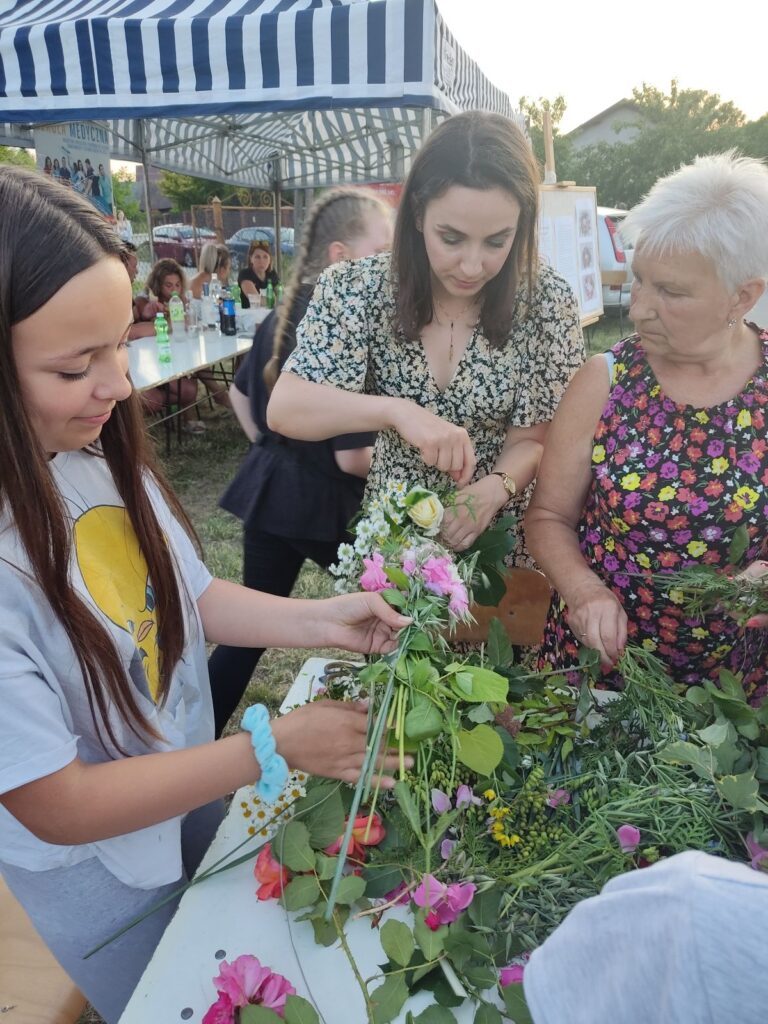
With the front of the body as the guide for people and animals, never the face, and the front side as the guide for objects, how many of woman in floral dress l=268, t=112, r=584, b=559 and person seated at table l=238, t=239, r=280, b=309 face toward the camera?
2

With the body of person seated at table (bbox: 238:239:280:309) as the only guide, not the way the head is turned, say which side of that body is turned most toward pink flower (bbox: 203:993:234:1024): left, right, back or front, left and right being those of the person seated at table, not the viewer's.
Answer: front

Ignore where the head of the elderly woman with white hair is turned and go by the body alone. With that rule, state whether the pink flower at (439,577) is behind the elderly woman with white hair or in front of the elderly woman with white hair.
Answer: in front

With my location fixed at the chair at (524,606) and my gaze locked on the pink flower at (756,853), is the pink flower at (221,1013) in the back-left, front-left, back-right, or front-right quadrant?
front-right

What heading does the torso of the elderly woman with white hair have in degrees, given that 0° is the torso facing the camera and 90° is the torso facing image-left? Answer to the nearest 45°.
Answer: approximately 45°

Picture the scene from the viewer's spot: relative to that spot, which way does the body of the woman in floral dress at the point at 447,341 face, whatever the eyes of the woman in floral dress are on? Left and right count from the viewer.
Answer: facing the viewer

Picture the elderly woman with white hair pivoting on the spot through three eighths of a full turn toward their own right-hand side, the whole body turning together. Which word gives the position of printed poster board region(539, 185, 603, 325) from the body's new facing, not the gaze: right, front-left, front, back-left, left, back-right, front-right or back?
front

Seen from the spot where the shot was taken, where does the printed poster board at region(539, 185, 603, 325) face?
facing the viewer and to the left of the viewer

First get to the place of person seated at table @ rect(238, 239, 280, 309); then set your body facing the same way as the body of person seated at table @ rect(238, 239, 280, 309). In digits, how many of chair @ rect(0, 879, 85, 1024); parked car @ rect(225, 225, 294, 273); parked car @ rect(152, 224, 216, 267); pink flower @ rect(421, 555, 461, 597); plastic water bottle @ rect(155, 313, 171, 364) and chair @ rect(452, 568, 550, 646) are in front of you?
4

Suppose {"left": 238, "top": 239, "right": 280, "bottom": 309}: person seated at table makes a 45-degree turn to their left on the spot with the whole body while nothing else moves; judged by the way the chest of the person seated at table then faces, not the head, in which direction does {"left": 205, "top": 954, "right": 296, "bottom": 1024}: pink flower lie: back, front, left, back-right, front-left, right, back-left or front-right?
front-right

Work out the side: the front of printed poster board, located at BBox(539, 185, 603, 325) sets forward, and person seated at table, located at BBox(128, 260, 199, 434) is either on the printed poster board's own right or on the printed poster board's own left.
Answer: on the printed poster board's own right

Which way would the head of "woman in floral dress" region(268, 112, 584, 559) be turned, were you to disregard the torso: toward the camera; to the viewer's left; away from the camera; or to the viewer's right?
toward the camera

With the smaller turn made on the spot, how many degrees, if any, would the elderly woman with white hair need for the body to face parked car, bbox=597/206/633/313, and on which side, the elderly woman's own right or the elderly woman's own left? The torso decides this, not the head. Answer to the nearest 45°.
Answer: approximately 135° to the elderly woman's own right

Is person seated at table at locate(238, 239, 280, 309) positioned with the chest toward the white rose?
yes

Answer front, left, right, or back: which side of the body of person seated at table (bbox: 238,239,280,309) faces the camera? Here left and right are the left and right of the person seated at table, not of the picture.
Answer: front

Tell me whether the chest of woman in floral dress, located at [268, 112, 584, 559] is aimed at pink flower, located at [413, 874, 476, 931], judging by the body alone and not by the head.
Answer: yes
